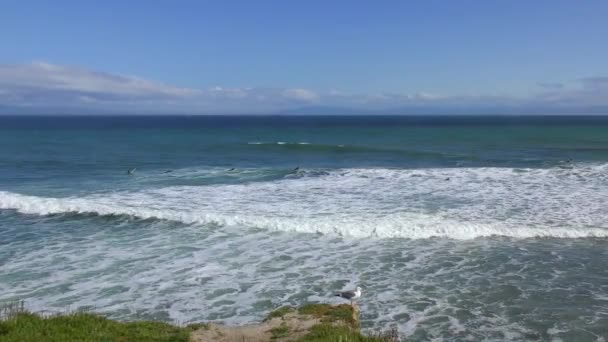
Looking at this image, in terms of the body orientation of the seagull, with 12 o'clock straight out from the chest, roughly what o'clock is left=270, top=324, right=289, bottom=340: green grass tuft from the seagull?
The green grass tuft is roughly at 4 o'clock from the seagull.

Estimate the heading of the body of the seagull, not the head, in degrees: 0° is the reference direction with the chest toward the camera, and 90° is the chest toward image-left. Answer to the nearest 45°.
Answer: approximately 270°
